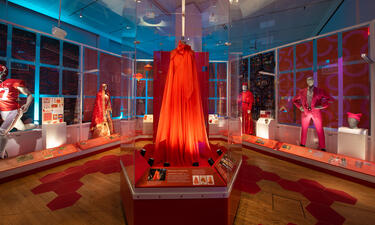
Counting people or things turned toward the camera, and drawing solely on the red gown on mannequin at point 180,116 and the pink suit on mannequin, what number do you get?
2

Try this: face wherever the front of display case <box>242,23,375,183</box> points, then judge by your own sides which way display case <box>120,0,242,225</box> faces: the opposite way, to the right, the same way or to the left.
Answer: to the left

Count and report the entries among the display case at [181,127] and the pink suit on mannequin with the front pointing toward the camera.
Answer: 2

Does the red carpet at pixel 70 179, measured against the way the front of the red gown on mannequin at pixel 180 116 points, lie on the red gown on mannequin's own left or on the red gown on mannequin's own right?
on the red gown on mannequin's own right

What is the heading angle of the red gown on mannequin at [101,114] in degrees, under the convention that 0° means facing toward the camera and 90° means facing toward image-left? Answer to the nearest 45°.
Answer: approximately 315°

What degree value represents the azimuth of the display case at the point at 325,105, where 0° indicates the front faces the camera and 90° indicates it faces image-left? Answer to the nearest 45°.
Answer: approximately 45°

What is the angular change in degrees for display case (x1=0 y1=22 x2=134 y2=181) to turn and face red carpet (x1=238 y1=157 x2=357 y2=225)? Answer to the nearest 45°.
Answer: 0° — it already faces it

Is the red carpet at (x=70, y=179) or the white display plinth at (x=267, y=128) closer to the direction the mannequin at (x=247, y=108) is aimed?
the red carpet
